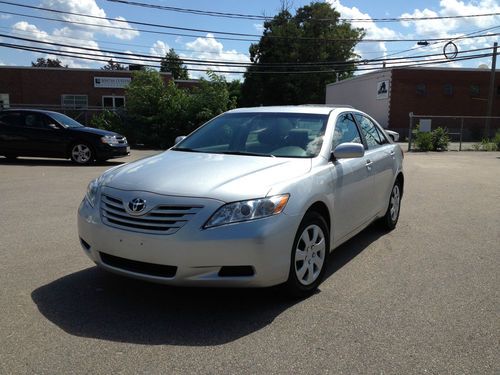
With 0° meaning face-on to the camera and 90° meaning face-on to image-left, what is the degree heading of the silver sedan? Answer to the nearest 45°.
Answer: approximately 45°

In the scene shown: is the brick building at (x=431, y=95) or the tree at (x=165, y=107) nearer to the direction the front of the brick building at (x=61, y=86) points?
the tree

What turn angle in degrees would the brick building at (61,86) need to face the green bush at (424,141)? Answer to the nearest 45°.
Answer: approximately 45° to its left

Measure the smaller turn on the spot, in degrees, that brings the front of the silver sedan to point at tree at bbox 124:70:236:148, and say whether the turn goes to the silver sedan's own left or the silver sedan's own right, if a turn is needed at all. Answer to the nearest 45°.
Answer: approximately 135° to the silver sedan's own right

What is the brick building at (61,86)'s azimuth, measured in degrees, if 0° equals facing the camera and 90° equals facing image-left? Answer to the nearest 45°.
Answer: approximately 0°

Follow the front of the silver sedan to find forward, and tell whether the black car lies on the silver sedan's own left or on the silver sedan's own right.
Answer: on the silver sedan's own right

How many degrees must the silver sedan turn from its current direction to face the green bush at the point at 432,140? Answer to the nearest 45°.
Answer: approximately 180°

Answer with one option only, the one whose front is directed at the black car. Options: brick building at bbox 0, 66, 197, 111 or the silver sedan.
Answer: the brick building
